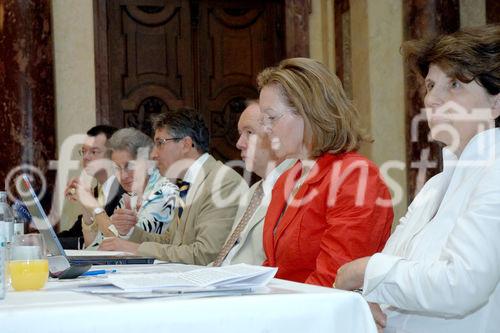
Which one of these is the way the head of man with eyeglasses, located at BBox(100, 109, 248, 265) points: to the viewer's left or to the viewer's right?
to the viewer's left

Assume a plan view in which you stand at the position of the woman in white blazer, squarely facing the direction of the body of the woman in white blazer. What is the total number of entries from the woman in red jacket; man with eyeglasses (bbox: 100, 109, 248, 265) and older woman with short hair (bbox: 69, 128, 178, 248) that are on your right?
3

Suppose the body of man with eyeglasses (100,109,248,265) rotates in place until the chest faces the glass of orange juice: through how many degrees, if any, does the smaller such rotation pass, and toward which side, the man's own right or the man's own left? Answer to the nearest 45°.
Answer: approximately 90° to the man's own left

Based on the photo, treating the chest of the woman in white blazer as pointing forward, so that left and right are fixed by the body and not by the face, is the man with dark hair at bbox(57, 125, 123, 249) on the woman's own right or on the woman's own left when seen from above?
on the woman's own right

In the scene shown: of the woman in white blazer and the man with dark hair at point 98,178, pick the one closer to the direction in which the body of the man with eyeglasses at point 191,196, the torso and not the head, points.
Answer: the man with dark hair

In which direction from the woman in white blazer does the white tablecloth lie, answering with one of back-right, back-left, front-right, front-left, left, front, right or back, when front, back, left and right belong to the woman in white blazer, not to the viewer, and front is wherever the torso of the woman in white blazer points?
front

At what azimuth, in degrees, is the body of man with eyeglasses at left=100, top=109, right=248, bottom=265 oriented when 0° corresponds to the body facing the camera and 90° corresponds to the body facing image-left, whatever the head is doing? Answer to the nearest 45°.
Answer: approximately 90°

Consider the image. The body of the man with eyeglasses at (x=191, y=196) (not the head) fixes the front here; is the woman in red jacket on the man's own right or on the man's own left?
on the man's own left

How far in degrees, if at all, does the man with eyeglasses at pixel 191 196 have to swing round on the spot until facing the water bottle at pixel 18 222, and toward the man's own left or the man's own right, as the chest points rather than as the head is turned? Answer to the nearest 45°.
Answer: approximately 45° to the man's own left

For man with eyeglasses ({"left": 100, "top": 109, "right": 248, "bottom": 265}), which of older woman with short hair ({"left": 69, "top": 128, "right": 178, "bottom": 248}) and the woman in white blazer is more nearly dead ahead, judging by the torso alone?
the older woman with short hair

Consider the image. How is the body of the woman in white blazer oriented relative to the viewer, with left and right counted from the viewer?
facing the viewer and to the left of the viewer

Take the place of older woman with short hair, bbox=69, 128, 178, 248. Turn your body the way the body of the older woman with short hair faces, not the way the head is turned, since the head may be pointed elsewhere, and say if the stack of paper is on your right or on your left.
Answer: on your left

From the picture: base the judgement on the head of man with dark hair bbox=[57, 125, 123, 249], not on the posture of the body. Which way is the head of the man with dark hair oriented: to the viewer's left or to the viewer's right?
to the viewer's left
